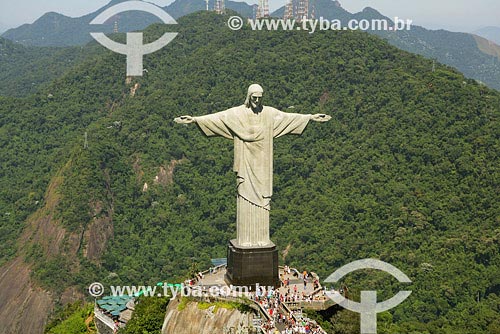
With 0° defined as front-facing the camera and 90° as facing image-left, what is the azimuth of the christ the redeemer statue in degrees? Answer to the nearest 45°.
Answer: approximately 0°
